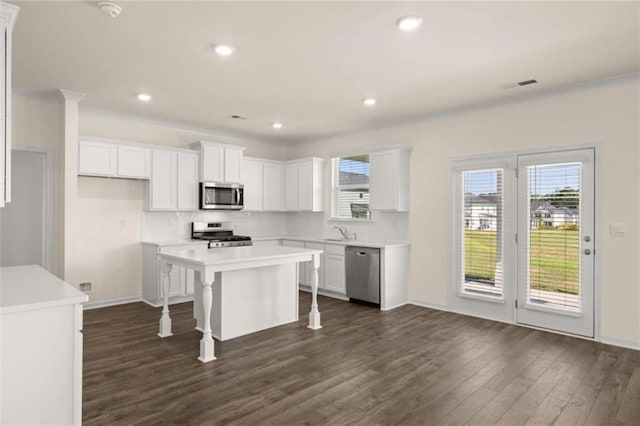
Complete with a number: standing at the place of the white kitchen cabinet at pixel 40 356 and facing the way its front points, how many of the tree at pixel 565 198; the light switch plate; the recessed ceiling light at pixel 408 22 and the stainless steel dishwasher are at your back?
0

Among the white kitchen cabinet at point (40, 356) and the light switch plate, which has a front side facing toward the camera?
the light switch plate

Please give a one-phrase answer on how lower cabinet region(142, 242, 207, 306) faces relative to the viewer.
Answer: facing the viewer and to the right of the viewer

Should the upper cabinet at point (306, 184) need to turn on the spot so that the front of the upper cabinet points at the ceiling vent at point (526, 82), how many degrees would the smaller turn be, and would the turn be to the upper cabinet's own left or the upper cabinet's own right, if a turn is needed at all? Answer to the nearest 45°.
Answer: approximately 90° to the upper cabinet's own left

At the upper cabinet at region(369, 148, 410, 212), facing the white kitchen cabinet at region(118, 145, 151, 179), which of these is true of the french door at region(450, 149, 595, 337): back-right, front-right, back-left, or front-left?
back-left

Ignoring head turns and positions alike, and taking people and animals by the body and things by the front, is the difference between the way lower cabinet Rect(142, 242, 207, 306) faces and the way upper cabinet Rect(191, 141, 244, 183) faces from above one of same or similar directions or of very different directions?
same or similar directions

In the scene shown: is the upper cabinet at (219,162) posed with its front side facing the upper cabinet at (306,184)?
no

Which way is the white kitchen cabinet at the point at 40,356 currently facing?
to the viewer's right

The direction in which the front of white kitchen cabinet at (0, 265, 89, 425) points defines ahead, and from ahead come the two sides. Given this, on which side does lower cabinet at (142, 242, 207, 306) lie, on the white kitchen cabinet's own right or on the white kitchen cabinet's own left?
on the white kitchen cabinet's own left

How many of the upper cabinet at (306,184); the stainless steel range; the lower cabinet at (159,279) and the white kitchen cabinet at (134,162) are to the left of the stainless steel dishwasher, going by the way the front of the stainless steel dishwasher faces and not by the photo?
0

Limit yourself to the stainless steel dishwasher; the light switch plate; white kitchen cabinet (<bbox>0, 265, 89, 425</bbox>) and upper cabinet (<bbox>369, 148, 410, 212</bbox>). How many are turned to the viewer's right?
1

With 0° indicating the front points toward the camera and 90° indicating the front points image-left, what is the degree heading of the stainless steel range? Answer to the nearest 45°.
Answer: approximately 315°

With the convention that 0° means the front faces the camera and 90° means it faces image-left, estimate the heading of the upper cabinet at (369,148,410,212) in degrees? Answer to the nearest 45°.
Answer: approximately 45°
